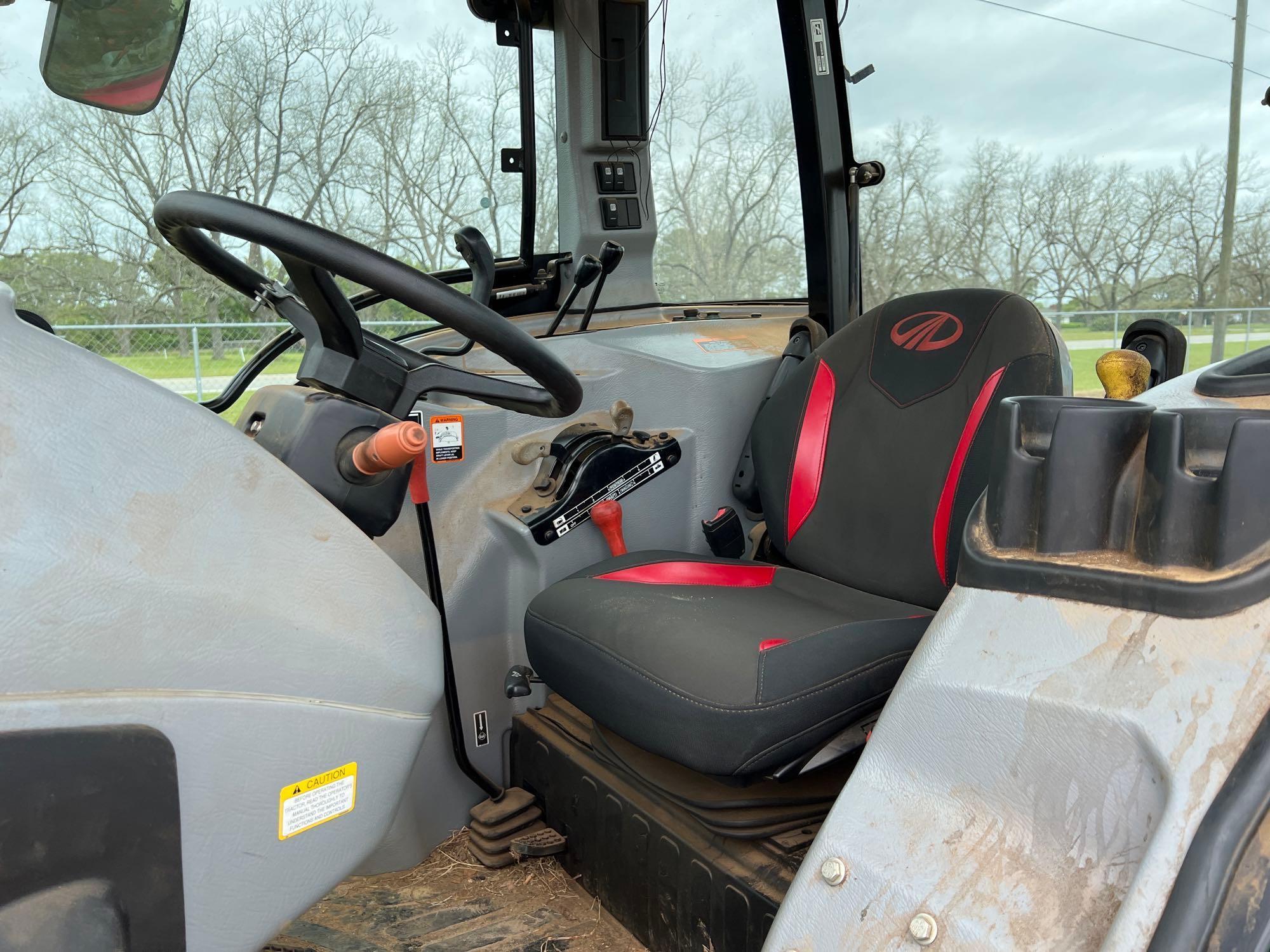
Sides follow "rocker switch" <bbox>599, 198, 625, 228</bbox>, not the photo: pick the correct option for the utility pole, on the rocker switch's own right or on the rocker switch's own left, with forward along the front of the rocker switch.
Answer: on the rocker switch's own left

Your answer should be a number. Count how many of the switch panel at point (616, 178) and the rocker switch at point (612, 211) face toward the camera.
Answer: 2

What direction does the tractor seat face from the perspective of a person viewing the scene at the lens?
facing the viewer and to the left of the viewer

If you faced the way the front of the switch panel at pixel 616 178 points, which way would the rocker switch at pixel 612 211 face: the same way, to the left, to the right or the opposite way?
the same way

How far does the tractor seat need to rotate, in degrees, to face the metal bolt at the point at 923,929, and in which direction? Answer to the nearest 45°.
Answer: approximately 45° to its left

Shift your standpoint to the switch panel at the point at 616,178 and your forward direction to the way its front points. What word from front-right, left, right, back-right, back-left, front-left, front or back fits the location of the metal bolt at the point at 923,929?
front

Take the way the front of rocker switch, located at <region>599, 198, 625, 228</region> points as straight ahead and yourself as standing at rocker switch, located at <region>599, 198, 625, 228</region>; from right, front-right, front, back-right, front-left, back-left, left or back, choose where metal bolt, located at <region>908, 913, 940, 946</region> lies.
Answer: front

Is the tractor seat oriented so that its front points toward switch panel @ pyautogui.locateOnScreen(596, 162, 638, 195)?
no

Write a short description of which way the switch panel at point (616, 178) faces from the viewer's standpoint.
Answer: facing the viewer

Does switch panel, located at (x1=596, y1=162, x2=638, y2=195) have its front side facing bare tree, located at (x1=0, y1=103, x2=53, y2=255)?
no
